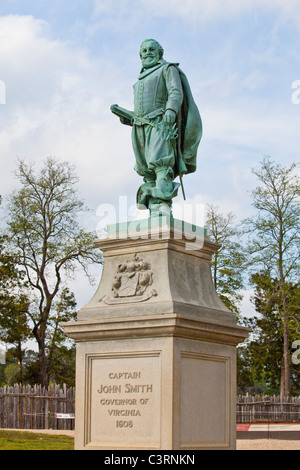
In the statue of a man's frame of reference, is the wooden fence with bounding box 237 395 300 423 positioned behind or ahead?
behind

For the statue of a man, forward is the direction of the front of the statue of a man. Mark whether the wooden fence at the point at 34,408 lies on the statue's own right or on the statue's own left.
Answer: on the statue's own right

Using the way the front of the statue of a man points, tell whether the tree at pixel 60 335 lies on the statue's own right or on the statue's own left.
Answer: on the statue's own right

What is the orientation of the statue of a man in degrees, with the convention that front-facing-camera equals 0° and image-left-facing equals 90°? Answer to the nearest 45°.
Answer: approximately 45°

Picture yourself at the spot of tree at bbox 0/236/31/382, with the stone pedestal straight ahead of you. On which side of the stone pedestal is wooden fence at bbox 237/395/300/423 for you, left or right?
left
